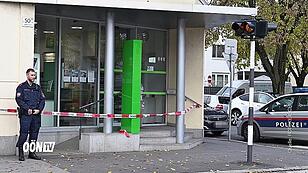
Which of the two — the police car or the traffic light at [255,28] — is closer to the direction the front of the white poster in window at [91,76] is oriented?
the traffic light

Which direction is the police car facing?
to the viewer's left

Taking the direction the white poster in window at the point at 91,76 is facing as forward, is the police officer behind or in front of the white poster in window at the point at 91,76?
in front

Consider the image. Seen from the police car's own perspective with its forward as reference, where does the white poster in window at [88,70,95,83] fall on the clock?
The white poster in window is roughly at 11 o'clock from the police car.

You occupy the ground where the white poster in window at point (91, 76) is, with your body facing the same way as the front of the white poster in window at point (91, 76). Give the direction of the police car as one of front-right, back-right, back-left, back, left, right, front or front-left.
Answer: left

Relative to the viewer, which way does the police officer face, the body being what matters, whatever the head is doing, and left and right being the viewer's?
facing the viewer and to the right of the viewer

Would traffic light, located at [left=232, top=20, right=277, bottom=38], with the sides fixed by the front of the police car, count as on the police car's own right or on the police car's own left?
on the police car's own left

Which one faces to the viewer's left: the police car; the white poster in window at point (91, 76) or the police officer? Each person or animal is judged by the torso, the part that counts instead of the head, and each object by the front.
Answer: the police car

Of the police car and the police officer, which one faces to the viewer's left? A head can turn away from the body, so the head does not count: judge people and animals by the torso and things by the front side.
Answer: the police car

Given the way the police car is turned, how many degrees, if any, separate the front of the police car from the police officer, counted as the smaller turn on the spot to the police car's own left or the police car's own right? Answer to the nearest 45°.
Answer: approximately 45° to the police car's own left

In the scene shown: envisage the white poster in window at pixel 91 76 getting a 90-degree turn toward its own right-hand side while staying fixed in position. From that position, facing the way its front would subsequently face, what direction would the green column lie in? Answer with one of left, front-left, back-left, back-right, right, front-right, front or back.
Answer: back-left

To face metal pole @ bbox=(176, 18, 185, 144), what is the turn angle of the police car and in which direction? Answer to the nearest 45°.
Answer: approximately 45° to its left

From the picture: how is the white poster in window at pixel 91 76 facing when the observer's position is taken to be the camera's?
facing the viewer

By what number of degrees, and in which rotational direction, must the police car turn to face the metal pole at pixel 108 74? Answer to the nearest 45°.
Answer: approximately 45° to its left

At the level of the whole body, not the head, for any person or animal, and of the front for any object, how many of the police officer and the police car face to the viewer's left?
1
